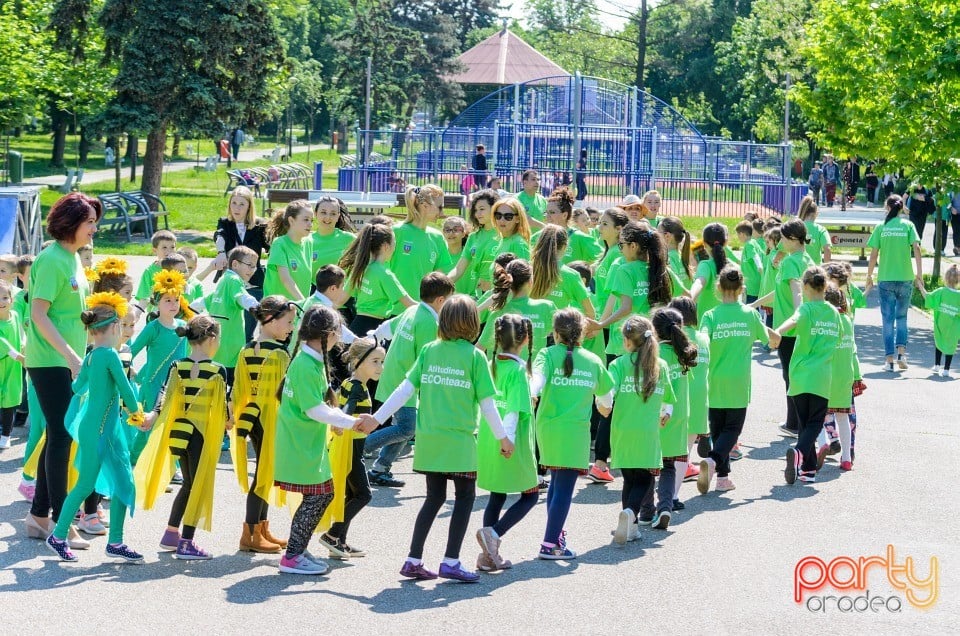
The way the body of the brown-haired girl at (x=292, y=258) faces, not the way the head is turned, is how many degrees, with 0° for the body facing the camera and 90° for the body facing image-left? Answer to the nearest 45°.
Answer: approximately 315°

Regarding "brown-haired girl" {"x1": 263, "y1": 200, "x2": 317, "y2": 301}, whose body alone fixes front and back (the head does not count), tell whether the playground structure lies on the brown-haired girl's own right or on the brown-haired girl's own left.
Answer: on the brown-haired girl's own left
